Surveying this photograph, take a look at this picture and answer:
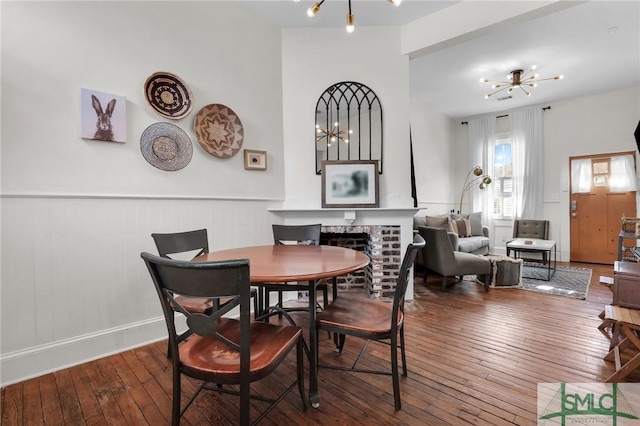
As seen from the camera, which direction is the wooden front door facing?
toward the camera

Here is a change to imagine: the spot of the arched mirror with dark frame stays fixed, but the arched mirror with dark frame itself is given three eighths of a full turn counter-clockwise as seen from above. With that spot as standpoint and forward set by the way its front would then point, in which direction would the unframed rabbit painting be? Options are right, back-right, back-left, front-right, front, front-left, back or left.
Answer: back

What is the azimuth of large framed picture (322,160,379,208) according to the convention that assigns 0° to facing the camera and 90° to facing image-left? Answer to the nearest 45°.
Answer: approximately 0°

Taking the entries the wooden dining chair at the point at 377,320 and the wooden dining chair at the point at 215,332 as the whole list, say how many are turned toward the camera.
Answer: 0

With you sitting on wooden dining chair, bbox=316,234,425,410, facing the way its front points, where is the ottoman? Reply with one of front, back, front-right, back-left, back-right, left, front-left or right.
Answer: back-right

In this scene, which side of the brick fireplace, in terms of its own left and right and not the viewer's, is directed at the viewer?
front

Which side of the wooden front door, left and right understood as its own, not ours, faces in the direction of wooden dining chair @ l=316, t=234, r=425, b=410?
front

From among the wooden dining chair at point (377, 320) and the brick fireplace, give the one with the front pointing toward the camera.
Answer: the brick fireplace

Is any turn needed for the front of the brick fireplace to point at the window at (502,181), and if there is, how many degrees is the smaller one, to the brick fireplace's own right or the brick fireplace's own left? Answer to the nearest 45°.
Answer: approximately 135° to the brick fireplace's own left

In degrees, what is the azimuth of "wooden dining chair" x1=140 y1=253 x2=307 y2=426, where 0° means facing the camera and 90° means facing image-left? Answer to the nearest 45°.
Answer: approximately 225°

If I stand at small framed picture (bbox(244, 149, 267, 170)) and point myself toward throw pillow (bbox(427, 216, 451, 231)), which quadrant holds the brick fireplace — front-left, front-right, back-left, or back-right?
front-right

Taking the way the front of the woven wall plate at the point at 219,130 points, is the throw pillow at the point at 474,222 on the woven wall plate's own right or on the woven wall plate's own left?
on the woven wall plate's own left

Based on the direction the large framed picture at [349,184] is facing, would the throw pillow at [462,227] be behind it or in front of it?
behind

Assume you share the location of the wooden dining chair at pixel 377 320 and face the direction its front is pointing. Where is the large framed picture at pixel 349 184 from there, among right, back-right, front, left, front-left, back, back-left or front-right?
right

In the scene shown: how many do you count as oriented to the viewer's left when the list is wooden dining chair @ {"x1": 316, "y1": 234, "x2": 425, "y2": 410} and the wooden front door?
1

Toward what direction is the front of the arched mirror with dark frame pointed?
toward the camera

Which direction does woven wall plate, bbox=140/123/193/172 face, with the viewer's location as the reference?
facing the viewer

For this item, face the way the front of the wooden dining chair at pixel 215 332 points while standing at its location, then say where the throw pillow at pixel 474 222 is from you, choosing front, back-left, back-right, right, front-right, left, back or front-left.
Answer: front

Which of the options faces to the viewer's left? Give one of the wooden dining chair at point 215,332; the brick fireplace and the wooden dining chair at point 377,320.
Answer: the wooden dining chair at point 377,320

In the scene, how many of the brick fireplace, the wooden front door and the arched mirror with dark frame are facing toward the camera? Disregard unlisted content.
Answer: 3
